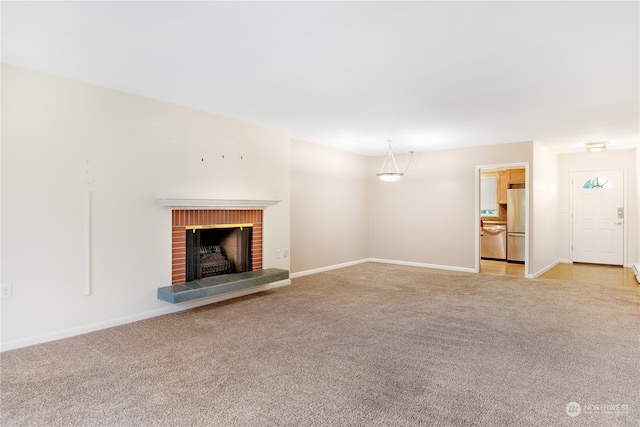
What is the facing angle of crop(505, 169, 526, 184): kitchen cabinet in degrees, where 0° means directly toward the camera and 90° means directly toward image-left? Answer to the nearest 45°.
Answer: approximately 0°

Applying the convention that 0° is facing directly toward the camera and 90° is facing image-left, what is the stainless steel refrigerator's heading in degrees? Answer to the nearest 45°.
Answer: approximately 0°

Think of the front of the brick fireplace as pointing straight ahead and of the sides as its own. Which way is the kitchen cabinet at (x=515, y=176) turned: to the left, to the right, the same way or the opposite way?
to the right

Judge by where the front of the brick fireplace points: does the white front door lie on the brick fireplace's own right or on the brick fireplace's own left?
on the brick fireplace's own left

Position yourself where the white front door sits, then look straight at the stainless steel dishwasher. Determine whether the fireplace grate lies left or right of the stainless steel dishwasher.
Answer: left

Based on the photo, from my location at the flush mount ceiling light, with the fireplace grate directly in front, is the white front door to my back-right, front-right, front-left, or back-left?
back-right

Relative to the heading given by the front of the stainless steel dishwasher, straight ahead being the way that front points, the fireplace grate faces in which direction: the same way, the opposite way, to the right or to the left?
to the left

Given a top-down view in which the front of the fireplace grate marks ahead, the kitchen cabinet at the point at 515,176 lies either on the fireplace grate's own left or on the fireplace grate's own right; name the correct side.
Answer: on the fireplace grate's own left

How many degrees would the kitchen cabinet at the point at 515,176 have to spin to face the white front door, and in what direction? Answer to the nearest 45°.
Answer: approximately 90° to its left

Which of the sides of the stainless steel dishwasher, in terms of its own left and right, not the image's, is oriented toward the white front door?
left
